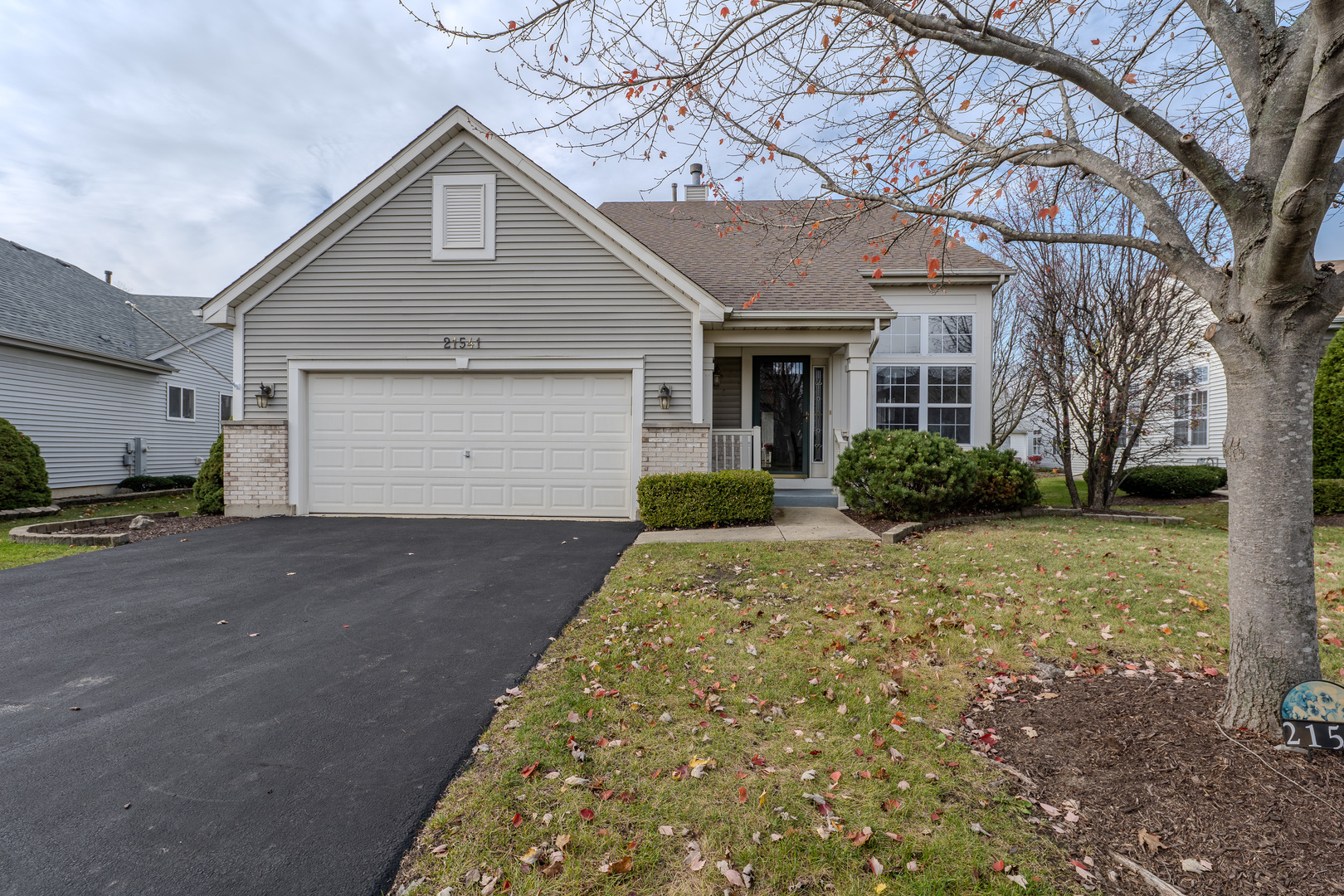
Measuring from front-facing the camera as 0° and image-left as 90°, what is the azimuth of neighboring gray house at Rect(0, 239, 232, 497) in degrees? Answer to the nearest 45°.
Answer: approximately 45°

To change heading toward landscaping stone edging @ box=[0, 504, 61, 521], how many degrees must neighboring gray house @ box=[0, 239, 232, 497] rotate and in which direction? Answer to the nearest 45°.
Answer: approximately 45° to its left

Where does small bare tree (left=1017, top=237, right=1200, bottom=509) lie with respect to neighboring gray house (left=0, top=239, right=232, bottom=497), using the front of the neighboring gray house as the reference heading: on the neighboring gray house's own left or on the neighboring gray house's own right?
on the neighboring gray house's own left

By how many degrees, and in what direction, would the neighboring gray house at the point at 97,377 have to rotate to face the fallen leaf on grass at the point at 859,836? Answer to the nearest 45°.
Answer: approximately 45° to its left

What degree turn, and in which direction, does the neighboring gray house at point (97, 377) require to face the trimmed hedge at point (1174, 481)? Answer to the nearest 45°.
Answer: approximately 90° to its left

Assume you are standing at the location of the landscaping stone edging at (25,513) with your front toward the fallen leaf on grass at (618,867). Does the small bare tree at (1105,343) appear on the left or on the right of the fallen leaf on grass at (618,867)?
left

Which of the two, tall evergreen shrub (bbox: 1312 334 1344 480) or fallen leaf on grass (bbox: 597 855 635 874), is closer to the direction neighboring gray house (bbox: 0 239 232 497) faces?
the fallen leaf on grass

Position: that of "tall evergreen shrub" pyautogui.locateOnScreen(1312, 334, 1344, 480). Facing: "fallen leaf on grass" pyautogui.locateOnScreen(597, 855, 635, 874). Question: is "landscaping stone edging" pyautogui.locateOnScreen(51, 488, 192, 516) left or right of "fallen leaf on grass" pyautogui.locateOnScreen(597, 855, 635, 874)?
right

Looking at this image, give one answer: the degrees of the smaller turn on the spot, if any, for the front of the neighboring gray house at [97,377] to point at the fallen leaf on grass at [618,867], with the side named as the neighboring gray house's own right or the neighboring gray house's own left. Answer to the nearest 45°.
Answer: approximately 45° to the neighboring gray house's own left

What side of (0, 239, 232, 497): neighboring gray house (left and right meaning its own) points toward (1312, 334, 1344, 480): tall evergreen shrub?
left
